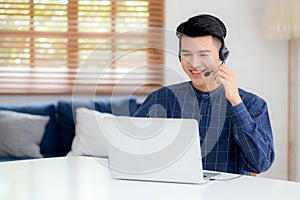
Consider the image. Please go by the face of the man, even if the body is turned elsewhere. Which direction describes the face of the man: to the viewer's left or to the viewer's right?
to the viewer's left

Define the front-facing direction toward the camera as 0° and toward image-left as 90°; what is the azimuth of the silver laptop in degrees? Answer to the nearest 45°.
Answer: approximately 225°

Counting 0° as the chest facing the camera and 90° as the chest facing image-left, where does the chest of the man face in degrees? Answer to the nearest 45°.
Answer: approximately 45°

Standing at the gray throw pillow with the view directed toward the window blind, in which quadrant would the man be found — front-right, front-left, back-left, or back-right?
back-right

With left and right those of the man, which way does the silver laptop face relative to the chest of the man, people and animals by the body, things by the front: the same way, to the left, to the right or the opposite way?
the opposite way

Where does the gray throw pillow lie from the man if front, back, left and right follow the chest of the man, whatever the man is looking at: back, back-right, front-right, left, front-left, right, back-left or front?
right

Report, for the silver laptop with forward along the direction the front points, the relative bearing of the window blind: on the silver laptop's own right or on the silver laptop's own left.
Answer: on the silver laptop's own left

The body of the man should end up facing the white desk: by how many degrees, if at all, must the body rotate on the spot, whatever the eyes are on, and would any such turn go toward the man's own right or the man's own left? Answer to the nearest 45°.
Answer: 0° — they already face it
